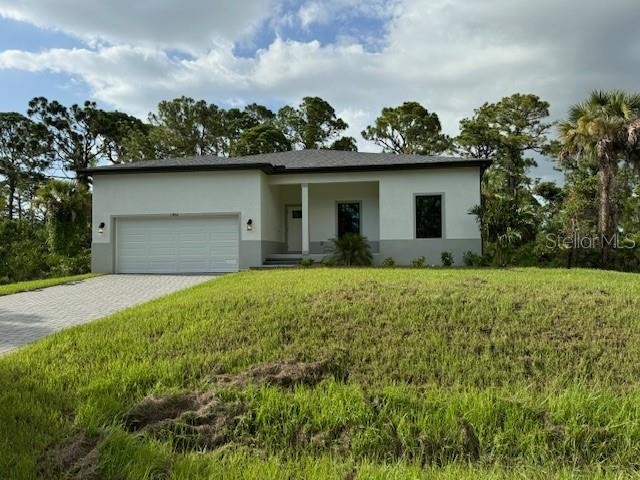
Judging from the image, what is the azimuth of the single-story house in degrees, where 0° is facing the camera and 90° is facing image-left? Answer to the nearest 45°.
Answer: approximately 0°

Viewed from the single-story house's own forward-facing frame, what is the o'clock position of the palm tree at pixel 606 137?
The palm tree is roughly at 9 o'clock from the single-story house.

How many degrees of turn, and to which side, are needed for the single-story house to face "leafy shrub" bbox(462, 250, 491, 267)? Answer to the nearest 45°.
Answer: approximately 90° to its left

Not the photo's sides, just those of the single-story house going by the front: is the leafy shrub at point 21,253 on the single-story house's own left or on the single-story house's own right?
on the single-story house's own right

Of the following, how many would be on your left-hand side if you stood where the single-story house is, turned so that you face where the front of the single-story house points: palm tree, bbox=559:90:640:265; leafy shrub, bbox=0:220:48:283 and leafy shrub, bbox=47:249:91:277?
1
